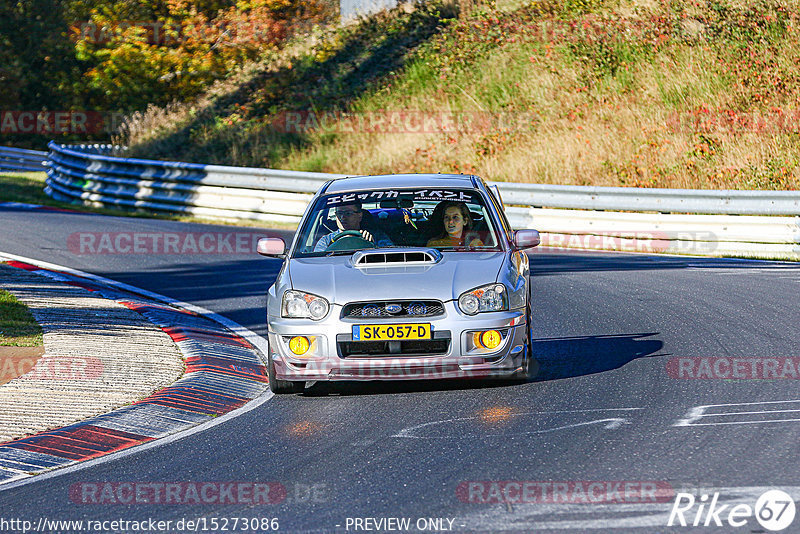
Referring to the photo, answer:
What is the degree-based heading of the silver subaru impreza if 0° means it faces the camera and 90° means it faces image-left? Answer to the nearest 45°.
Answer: approximately 0°

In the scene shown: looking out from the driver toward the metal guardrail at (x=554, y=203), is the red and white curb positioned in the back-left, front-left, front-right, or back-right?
back-left

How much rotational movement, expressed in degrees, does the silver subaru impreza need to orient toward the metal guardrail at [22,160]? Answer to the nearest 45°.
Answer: approximately 180°

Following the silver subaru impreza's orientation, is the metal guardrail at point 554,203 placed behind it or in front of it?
behind

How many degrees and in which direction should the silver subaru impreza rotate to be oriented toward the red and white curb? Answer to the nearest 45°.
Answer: approximately 90° to its right
